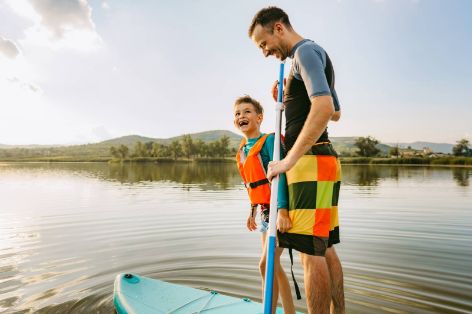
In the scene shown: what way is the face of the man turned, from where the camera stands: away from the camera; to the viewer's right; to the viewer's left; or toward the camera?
to the viewer's left

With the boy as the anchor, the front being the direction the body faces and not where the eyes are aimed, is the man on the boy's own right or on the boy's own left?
on the boy's own left

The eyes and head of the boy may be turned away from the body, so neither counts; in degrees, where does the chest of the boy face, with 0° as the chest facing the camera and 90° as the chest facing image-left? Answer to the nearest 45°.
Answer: approximately 45°

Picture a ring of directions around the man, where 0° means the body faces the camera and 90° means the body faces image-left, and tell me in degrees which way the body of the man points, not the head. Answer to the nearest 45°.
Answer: approximately 90°
